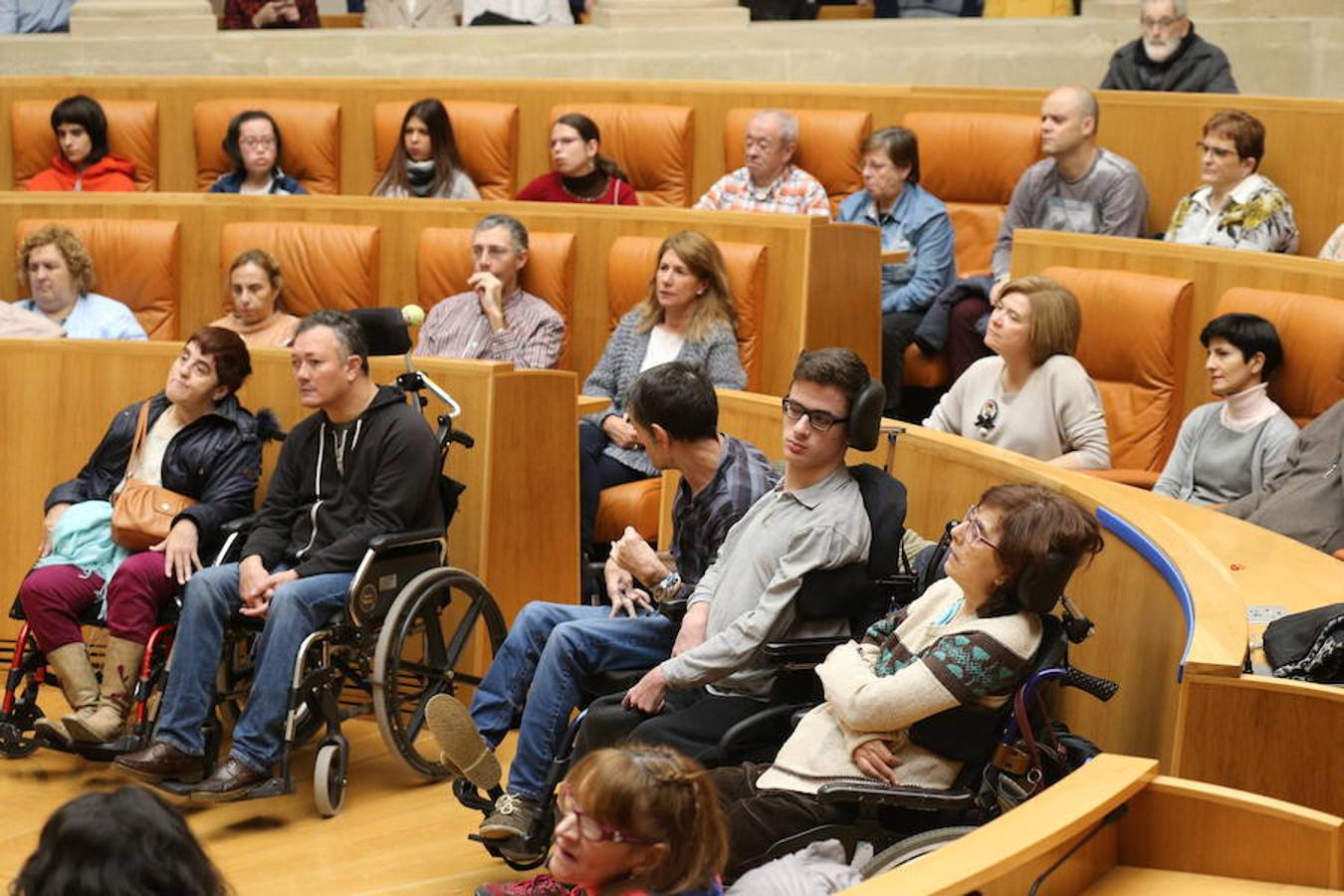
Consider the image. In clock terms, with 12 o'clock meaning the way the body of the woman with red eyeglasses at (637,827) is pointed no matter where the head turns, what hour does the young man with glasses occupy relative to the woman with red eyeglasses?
The young man with glasses is roughly at 5 o'clock from the woman with red eyeglasses.

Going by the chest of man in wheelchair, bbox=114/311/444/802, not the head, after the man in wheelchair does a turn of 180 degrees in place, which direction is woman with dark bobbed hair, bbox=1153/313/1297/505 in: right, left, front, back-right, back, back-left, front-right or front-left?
front-right

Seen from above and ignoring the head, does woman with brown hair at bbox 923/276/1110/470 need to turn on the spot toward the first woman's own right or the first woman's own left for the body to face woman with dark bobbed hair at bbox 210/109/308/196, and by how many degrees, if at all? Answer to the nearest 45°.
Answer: approximately 90° to the first woman's own right

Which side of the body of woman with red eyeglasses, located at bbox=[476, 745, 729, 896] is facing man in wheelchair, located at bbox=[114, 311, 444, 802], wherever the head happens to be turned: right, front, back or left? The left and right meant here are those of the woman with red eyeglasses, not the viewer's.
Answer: right

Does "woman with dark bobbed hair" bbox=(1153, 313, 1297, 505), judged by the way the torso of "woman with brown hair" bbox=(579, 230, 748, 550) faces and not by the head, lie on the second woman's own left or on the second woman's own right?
on the second woman's own left

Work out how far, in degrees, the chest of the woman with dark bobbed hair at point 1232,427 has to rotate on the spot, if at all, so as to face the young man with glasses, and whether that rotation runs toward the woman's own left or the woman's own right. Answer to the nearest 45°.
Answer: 0° — they already face them

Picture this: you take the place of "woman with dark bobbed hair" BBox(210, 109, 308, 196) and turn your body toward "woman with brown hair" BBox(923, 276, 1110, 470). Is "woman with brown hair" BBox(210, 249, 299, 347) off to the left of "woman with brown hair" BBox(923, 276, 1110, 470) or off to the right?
right

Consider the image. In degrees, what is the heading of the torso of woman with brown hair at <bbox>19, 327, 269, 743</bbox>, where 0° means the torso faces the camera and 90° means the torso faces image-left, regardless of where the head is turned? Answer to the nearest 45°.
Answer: approximately 45°

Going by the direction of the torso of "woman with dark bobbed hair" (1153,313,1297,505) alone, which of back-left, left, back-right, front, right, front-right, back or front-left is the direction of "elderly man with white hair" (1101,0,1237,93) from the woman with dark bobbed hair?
back-right
